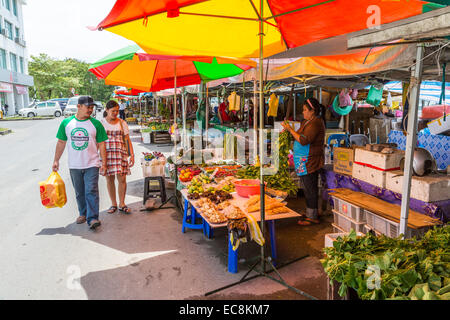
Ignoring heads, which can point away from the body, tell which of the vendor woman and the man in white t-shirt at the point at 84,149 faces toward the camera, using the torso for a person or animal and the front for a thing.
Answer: the man in white t-shirt

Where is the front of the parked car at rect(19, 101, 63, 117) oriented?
to the viewer's left

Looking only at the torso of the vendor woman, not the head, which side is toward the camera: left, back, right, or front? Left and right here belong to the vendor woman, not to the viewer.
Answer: left

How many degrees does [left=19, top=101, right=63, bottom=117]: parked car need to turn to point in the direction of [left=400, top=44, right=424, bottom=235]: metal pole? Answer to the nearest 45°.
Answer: approximately 90° to its left

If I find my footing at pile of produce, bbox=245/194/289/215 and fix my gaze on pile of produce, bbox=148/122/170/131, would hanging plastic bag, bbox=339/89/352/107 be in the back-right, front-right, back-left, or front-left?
front-right

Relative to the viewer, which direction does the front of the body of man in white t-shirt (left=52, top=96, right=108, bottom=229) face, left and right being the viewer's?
facing the viewer

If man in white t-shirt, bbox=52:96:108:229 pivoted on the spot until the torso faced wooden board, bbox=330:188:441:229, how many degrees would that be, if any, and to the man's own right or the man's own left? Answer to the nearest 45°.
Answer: approximately 45° to the man's own left

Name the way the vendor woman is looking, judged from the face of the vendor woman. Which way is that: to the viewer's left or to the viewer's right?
to the viewer's left

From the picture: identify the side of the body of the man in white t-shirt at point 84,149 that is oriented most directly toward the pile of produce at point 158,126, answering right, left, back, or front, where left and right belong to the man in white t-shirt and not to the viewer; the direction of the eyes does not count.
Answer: back

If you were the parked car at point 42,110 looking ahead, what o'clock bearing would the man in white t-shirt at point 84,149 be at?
The man in white t-shirt is roughly at 9 o'clock from the parked car.

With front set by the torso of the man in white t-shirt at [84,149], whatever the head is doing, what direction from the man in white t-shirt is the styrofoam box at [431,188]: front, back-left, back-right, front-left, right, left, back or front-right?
front-left

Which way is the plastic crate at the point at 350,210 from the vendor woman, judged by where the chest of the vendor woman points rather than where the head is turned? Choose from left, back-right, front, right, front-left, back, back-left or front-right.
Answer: back-left
